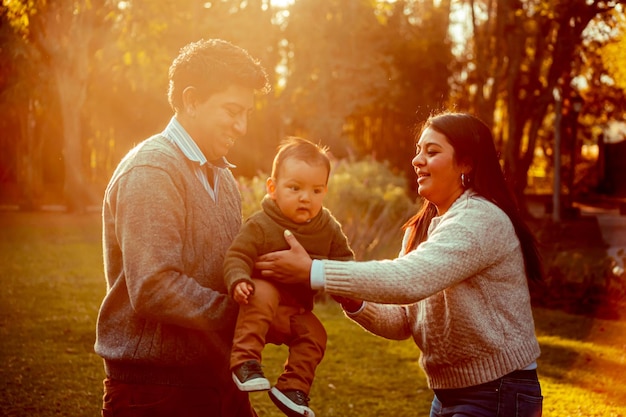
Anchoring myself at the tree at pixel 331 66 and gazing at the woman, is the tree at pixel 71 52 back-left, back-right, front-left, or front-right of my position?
front-right

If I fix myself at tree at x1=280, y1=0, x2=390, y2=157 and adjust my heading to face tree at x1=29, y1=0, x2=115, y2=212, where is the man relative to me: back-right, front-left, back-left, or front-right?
front-left

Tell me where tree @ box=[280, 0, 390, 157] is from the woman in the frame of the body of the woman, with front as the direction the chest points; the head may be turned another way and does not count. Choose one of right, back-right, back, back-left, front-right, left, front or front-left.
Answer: right

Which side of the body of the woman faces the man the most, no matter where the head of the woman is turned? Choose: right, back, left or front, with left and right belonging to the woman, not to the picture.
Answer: front

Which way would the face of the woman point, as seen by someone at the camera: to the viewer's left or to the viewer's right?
to the viewer's left

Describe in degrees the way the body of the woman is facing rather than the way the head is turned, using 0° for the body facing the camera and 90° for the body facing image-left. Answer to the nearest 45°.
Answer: approximately 90°

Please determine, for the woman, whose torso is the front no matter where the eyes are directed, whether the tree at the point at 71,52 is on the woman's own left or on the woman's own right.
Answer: on the woman's own right

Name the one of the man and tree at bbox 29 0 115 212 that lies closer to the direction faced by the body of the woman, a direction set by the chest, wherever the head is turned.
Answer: the man
